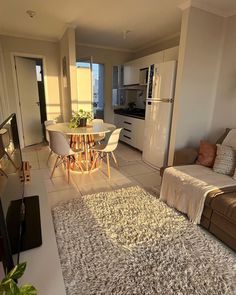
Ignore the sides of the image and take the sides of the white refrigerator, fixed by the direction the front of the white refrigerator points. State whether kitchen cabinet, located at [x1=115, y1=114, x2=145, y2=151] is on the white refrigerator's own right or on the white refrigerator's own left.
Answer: on the white refrigerator's own right

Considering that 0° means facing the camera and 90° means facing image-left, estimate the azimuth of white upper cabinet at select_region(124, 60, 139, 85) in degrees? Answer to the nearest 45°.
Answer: approximately 45°

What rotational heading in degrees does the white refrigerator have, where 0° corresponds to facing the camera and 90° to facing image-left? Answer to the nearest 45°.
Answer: approximately 45°

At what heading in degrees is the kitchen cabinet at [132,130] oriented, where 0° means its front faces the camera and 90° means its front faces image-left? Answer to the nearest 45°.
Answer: approximately 45°

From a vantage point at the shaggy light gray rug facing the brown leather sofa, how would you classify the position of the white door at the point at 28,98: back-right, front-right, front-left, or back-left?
back-left

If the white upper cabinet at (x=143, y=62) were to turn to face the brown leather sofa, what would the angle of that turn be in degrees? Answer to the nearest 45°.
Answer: approximately 45° to its left

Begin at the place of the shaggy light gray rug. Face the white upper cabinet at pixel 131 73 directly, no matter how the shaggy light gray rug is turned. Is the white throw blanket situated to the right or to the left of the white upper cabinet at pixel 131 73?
right
